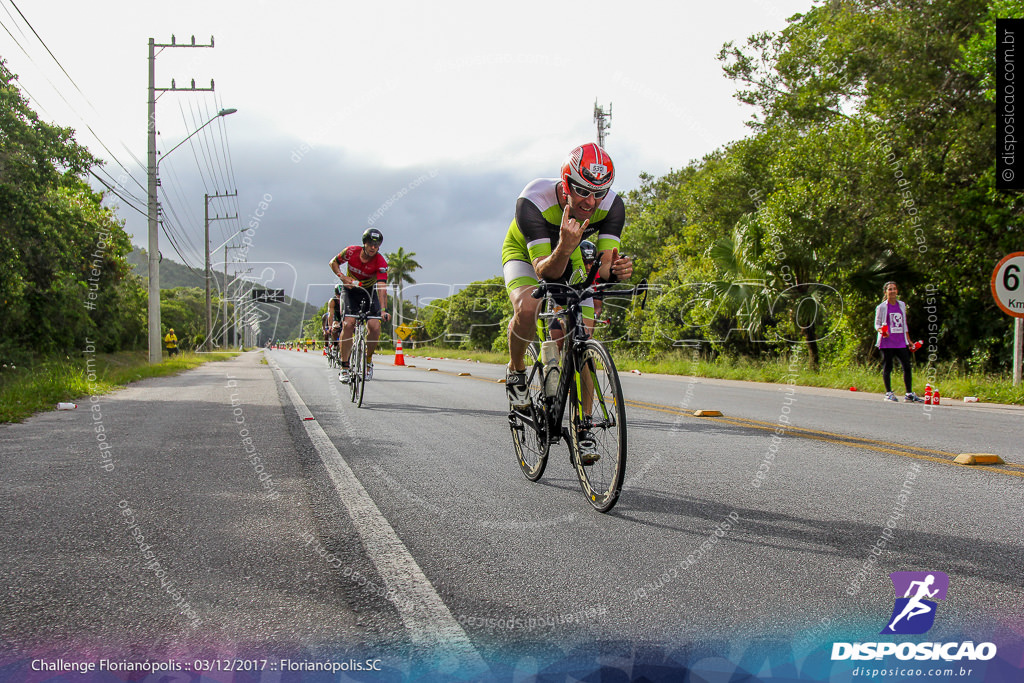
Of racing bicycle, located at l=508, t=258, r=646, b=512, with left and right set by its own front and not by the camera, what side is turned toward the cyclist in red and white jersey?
back

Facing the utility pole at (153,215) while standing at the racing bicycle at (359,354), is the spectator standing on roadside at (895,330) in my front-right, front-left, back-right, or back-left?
back-right

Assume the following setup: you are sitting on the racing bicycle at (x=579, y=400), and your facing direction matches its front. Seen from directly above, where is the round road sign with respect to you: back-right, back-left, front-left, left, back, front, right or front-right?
left

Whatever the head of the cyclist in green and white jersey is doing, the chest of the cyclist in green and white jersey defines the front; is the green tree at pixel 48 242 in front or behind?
behind

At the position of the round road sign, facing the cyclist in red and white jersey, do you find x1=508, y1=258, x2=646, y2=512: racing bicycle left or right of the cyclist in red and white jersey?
left

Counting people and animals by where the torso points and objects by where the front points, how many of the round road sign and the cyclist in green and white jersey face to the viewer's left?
0

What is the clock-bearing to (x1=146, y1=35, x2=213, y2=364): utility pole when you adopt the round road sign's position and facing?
The utility pole is roughly at 3 o'clock from the round road sign.

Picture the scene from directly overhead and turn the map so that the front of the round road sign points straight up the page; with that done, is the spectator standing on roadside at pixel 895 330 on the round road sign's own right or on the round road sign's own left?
on the round road sign's own right

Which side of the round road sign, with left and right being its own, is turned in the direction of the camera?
front

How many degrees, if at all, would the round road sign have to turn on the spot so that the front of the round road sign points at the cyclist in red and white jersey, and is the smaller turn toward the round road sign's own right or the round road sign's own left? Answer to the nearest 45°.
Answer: approximately 45° to the round road sign's own right

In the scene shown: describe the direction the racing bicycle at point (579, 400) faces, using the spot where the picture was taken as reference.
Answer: facing the viewer and to the right of the viewer

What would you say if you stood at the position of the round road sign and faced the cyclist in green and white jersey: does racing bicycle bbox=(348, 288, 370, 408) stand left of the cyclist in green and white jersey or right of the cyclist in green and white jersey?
right

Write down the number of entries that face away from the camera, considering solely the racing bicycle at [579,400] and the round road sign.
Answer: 0

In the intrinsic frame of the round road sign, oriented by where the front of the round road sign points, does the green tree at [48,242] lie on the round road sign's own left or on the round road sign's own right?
on the round road sign's own right

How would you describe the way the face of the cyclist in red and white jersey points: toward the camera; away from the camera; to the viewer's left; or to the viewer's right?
toward the camera

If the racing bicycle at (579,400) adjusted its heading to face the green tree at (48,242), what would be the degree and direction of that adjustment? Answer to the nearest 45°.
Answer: approximately 180°

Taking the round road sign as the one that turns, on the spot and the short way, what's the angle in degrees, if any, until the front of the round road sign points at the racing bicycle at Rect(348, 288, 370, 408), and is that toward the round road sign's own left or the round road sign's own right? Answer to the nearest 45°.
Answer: approximately 45° to the round road sign's own right

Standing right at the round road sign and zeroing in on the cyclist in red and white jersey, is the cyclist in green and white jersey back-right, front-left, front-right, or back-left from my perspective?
front-left
